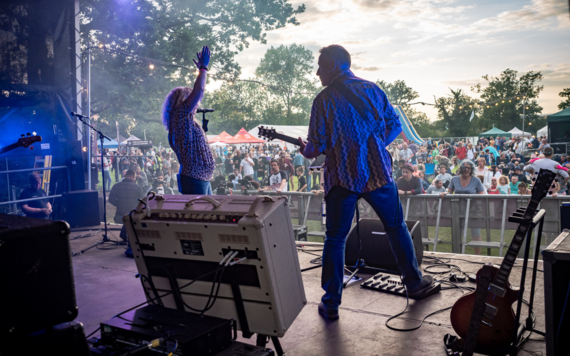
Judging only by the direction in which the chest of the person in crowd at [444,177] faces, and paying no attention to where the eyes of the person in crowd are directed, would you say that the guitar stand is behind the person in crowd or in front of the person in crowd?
in front

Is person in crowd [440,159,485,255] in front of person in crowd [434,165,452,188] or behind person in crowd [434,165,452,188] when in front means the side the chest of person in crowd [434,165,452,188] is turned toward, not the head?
in front

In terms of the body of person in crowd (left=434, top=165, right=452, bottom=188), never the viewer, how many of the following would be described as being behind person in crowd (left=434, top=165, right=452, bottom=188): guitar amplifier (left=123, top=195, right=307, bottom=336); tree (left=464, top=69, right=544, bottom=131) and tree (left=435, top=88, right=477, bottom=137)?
2

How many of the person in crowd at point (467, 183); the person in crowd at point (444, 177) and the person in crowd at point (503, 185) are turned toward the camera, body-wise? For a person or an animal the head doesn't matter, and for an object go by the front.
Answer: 3

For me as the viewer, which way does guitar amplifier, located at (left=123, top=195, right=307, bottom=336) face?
facing away from the viewer and to the right of the viewer

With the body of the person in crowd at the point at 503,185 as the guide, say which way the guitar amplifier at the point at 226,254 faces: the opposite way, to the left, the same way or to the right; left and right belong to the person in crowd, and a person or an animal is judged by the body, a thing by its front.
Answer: the opposite way

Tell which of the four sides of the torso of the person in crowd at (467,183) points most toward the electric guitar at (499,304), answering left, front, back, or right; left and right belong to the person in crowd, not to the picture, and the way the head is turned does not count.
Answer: front

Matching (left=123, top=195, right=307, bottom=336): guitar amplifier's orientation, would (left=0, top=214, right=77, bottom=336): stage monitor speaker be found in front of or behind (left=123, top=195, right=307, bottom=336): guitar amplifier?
behind

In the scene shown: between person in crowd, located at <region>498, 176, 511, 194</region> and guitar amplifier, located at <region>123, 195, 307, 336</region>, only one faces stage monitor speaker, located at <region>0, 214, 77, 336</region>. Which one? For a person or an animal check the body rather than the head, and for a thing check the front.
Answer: the person in crowd

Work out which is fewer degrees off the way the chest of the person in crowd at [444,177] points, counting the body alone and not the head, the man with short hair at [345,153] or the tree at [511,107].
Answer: the man with short hair

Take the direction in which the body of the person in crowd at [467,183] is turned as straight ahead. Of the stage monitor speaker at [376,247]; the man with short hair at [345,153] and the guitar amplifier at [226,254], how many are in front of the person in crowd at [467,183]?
3
